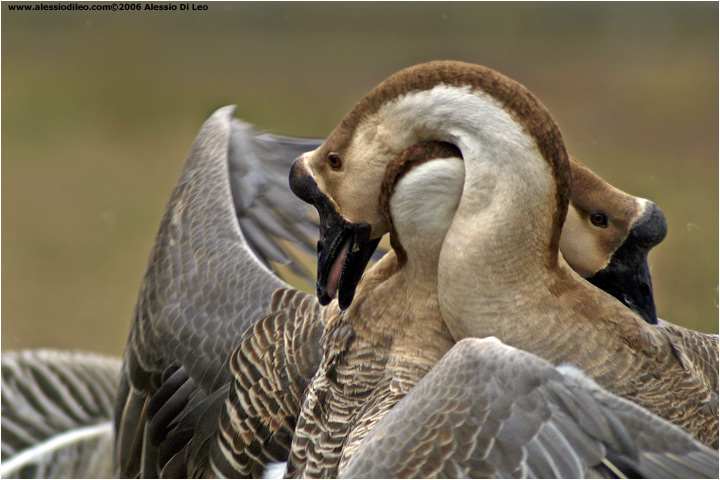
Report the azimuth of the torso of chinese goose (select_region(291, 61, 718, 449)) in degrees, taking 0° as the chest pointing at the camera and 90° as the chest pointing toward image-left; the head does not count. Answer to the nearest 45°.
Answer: approximately 90°

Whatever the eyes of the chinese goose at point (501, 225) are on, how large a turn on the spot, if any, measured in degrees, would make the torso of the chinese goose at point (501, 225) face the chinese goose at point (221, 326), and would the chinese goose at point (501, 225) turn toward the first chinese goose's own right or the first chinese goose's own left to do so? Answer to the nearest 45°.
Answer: approximately 45° to the first chinese goose's own right

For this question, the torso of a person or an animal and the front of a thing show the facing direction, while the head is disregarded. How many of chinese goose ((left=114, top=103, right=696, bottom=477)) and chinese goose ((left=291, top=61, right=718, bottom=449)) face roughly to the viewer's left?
1

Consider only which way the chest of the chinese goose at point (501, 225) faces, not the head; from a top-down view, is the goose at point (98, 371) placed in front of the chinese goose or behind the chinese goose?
in front

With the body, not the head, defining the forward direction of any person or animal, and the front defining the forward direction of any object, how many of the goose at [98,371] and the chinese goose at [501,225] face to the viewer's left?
1
